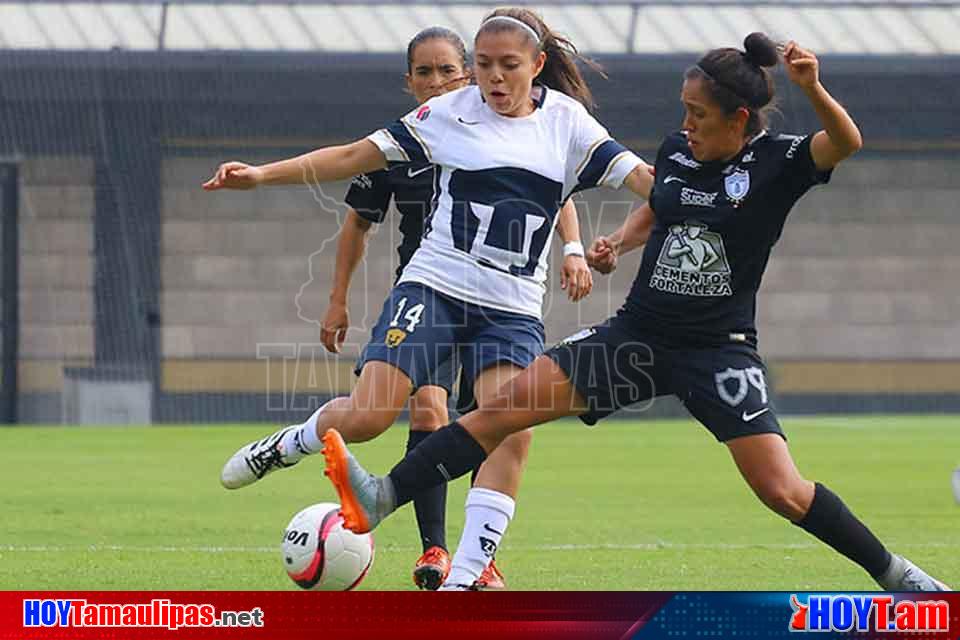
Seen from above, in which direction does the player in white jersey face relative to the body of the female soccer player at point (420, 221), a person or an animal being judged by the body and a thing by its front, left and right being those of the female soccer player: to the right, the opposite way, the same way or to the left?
the same way

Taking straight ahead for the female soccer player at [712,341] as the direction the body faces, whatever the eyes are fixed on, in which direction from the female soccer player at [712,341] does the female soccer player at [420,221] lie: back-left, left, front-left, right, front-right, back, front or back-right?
right

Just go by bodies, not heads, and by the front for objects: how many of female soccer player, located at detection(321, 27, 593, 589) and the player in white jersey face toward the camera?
2

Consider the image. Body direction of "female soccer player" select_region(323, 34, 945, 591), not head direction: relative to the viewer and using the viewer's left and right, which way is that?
facing the viewer and to the left of the viewer

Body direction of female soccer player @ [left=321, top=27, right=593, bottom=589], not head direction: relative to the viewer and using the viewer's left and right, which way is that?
facing the viewer

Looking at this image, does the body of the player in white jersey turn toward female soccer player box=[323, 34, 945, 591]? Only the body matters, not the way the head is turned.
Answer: no

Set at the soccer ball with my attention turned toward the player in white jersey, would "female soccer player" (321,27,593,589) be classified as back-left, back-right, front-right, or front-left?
front-left

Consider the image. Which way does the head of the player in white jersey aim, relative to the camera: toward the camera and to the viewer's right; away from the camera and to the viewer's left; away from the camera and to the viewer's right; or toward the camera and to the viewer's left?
toward the camera and to the viewer's left

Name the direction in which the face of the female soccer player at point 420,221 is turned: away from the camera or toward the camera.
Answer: toward the camera

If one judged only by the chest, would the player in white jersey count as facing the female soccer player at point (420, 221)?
no

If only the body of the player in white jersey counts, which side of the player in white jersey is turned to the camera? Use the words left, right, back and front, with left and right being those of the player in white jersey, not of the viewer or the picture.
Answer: front
